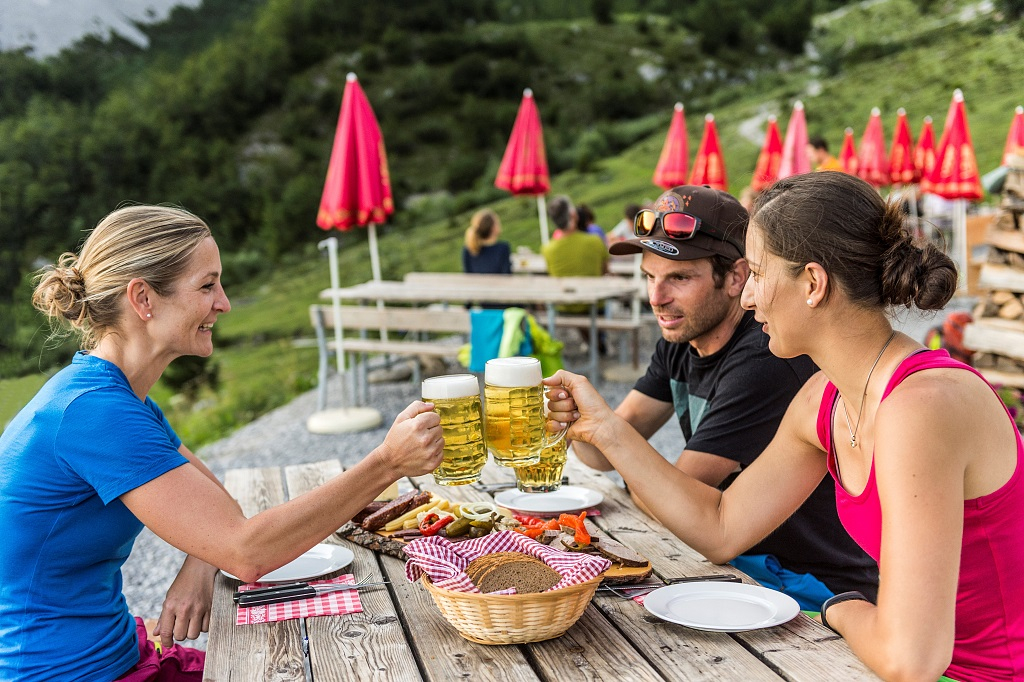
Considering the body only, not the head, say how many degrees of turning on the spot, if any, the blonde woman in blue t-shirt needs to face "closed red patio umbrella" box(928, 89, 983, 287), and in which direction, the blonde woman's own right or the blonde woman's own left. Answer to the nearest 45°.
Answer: approximately 45° to the blonde woman's own left

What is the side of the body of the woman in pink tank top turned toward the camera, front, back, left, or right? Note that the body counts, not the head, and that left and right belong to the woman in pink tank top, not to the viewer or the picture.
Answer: left

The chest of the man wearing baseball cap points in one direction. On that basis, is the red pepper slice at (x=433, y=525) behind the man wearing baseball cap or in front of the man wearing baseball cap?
in front

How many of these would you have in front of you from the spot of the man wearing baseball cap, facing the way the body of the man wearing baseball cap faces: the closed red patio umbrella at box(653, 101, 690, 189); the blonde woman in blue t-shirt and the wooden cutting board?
2

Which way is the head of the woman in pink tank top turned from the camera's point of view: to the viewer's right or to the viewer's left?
to the viewer's left

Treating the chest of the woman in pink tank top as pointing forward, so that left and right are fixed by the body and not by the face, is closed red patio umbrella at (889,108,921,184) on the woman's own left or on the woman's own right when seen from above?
on the woman's own right

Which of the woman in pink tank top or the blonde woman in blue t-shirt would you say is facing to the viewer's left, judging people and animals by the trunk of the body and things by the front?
the woman in pink tank top

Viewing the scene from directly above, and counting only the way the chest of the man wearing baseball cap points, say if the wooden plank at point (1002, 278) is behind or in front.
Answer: behind

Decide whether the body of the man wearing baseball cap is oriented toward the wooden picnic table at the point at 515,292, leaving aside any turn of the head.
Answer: no

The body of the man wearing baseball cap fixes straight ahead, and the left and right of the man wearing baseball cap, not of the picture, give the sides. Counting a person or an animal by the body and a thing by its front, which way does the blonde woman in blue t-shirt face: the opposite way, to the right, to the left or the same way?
the opposite way

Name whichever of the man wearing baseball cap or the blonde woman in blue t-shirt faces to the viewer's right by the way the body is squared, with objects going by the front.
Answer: the blonde woman in blue t-shirt

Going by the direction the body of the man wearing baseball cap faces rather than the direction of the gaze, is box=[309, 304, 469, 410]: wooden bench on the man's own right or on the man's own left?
on the man's own right

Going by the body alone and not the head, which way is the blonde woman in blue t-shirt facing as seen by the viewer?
to the viewer's right

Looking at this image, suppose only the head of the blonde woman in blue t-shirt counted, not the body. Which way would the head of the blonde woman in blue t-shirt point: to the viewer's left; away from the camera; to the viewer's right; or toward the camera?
to the viewer's right
